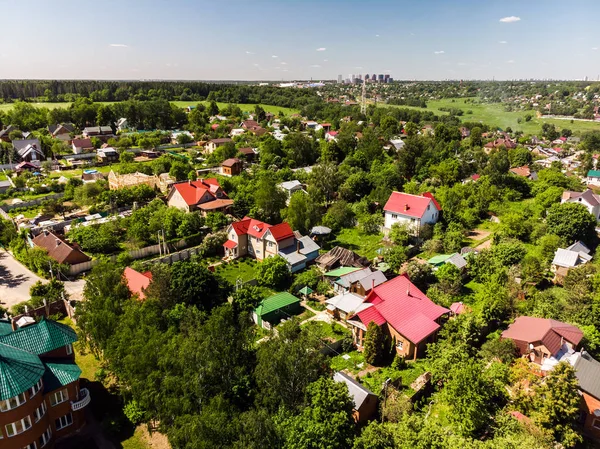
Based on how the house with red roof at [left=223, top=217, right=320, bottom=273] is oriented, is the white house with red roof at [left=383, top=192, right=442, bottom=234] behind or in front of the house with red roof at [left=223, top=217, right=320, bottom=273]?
behind

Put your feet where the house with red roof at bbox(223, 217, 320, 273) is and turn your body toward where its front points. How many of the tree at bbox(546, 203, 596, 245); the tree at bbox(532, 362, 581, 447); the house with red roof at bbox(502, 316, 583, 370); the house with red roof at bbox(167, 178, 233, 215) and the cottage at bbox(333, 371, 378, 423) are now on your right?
1

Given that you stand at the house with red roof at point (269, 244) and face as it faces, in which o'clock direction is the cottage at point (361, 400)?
The cottage is roughly at 10 o'clock from the house with red roof.

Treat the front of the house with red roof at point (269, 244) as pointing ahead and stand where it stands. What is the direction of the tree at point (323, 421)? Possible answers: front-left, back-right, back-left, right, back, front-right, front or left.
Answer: front-left

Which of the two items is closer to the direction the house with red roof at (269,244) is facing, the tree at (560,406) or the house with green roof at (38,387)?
the house with green roof

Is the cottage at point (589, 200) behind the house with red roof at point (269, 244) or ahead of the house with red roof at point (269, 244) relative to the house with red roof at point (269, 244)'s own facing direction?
behind

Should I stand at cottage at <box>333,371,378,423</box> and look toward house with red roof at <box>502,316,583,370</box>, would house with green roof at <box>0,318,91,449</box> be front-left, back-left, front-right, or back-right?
back-left

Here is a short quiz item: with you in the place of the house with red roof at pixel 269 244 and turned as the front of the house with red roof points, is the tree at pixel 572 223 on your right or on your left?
on your left

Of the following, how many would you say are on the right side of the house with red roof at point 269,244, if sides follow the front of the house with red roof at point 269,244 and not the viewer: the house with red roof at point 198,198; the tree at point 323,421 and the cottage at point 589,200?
1

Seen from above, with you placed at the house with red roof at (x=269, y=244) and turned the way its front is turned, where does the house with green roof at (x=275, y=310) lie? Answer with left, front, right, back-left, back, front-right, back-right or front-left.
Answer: front-left

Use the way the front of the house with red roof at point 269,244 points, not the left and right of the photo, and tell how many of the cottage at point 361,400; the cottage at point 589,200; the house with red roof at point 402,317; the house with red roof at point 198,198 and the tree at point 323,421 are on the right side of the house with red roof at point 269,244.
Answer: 1

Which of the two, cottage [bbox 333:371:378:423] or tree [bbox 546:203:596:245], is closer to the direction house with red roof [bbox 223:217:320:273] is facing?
the cottage

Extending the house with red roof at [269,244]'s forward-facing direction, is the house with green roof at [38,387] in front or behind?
in front

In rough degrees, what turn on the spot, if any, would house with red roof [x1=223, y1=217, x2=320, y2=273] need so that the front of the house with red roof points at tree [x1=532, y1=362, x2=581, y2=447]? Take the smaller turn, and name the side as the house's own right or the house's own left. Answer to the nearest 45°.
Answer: approximately 90° to the house's own left

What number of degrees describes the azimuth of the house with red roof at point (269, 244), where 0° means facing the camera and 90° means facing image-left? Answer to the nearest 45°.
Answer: approximately 45°

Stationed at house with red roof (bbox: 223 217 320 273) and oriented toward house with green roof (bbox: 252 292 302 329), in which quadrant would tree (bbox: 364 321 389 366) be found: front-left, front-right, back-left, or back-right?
front-left

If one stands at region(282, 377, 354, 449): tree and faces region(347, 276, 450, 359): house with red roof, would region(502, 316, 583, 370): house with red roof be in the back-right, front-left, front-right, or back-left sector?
front-right
